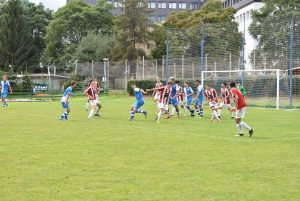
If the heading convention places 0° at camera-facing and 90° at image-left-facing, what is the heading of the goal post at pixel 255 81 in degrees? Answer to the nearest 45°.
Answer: approximately 45°

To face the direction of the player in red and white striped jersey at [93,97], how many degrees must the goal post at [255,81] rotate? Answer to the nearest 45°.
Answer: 0° — it already faces them
